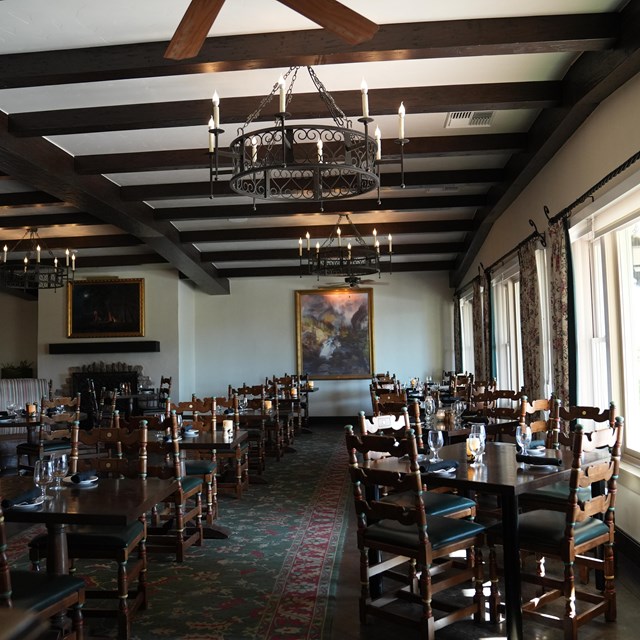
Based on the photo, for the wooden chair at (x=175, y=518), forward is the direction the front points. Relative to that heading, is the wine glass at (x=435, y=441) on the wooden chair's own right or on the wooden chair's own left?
on the wooden chair's own right

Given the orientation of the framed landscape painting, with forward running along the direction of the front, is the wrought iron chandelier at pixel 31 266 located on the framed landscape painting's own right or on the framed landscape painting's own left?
on the framed landscape painting's own right

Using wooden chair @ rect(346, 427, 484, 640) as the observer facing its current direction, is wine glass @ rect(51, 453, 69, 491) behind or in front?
behind

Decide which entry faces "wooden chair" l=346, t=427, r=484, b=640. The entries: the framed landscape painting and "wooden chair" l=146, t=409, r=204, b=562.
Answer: the framed landscape painting

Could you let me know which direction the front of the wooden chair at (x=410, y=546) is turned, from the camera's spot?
facing away from the viewer and to the right of the viewer

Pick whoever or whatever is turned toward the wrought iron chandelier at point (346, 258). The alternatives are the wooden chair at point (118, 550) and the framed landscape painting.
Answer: the framed landscape painting

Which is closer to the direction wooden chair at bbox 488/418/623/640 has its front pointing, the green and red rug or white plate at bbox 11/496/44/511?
the green and red rug
